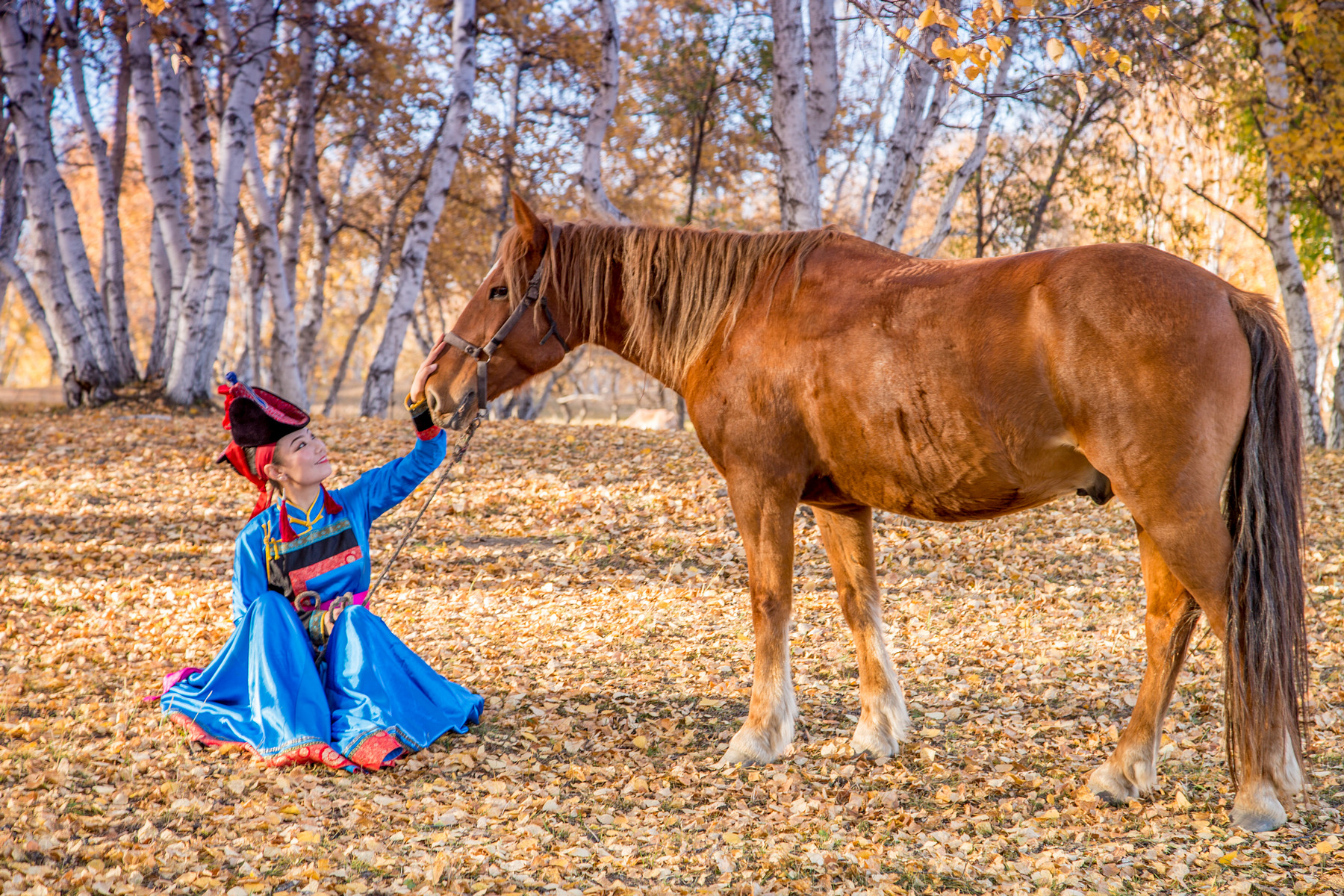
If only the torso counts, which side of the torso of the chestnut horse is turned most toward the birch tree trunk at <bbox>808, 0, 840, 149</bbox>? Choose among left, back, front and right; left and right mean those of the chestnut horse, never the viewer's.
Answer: right

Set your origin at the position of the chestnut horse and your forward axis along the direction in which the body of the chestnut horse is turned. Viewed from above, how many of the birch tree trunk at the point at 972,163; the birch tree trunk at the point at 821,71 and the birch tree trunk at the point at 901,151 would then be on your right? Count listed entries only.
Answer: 3

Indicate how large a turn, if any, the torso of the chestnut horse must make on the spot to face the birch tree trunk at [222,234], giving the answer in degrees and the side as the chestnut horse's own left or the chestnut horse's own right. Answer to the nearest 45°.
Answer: approximately 45° to the chestnut horse's own right

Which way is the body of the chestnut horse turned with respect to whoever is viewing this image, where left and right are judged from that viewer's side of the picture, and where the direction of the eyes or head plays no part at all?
facing to the left of the viewer

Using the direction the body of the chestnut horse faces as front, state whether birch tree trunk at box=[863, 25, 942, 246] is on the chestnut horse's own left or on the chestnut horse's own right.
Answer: on the chestnut horse's own right

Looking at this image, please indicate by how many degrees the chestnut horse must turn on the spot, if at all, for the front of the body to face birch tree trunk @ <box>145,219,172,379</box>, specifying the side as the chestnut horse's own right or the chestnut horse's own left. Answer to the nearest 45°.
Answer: approximately 45° to the chestnut horse's own right

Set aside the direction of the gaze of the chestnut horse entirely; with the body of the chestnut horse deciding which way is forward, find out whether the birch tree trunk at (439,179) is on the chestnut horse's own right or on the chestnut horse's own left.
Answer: on the chestnut horse's own right

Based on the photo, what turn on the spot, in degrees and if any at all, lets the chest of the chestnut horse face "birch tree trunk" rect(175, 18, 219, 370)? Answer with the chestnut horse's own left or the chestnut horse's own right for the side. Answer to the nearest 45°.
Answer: approximately 45° to the chestnut horse's own right

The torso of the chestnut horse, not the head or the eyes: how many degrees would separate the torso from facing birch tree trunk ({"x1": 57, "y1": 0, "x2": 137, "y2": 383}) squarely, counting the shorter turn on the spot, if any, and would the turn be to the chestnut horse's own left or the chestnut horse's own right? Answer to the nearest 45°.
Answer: approximately 45° to the chestnut horse's own right
